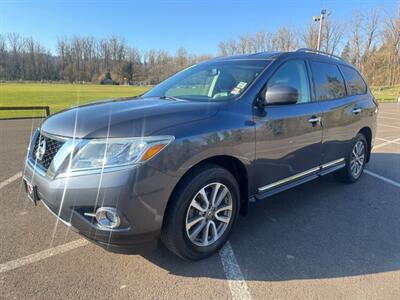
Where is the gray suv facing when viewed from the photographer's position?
facing the viewer and to the left of the viewer
